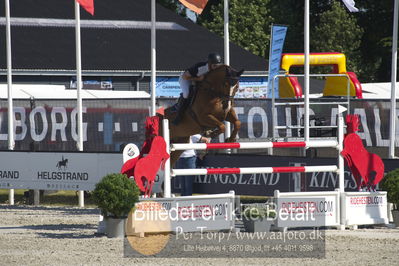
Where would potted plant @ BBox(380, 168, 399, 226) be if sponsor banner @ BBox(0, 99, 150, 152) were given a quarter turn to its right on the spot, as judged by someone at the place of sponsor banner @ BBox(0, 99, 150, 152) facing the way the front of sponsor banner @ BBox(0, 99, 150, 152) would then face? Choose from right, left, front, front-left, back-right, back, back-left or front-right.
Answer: back-left

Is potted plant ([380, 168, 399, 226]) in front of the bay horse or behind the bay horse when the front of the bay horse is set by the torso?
in front

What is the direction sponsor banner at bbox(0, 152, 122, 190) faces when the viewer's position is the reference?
facing the viewer

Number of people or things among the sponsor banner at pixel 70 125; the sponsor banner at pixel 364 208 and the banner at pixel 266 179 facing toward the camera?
3

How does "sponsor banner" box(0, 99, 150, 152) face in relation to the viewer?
toward the camera

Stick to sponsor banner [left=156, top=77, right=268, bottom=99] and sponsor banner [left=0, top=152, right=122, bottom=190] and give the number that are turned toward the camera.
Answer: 2

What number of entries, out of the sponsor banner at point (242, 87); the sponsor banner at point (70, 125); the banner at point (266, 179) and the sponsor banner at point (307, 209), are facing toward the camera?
4

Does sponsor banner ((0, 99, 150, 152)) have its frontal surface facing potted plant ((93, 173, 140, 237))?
yes

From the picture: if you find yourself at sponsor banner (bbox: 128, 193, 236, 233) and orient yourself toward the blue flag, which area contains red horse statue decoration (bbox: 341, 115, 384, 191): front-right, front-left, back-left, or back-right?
front-right

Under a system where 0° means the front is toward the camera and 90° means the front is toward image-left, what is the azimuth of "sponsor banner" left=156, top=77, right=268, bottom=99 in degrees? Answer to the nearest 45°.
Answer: approximately 0°

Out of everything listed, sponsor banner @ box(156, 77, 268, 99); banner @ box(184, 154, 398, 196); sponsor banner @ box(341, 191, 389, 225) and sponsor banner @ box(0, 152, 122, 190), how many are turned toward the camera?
4

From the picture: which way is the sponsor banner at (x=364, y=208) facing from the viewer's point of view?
toward the camera
